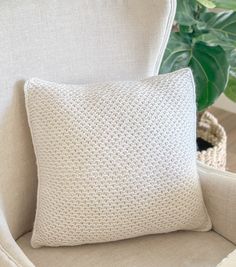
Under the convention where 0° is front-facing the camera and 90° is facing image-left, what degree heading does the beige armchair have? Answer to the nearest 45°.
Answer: approximately 315°

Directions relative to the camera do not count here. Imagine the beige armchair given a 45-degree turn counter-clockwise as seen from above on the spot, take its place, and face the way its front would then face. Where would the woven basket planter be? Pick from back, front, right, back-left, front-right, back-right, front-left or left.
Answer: front-left
